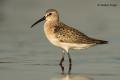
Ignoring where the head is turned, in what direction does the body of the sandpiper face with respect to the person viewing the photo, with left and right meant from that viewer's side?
facing to the left of the viewer
